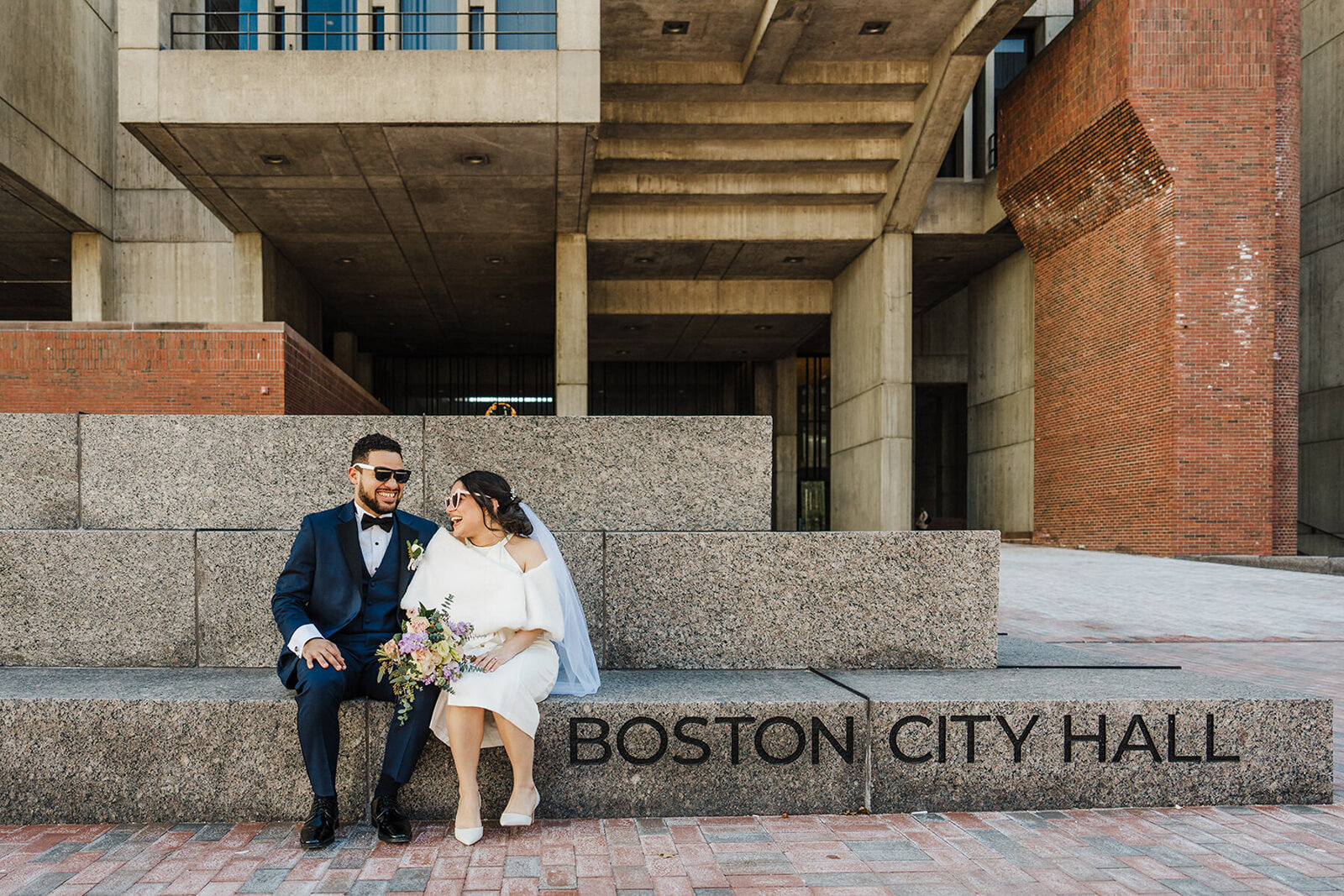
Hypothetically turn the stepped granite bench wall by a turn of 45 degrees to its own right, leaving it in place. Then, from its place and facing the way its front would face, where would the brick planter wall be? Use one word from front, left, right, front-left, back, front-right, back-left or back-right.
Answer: right

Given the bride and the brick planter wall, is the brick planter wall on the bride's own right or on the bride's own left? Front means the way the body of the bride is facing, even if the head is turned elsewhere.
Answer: on the bride's own right

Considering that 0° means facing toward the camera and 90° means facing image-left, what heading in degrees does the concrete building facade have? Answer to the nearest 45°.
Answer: approximately 0°

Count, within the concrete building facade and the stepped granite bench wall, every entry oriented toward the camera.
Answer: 2

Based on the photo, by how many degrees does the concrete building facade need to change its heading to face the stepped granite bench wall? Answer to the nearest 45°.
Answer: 0° — it already faces it

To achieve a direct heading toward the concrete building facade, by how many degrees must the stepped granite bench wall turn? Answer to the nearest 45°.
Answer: approximately 180°

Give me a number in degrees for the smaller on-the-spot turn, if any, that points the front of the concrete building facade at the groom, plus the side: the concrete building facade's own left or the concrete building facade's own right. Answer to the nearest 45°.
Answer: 0° — it already faces them

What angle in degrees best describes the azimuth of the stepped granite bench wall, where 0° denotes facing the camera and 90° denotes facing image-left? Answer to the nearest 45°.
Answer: approximately 0°
